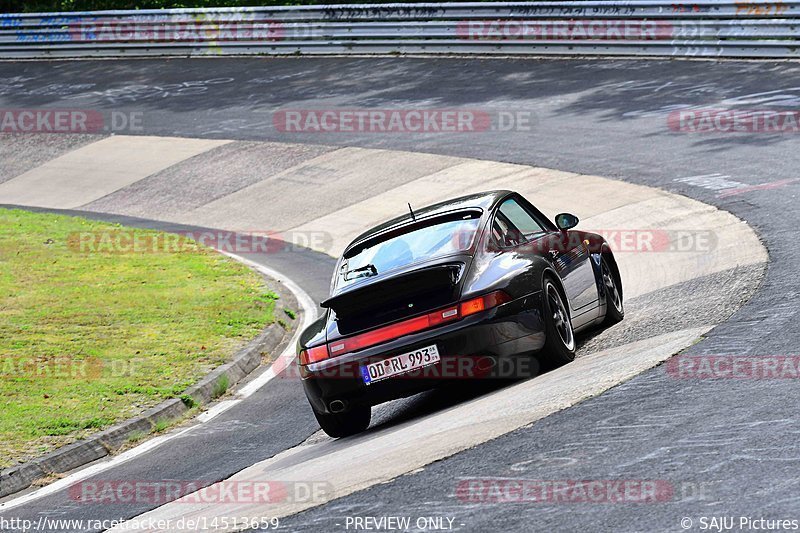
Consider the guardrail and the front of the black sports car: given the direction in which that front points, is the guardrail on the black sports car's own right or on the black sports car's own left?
on the black sports car's own left

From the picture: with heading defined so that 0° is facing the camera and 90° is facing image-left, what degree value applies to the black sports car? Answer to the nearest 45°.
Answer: approximately 225°
